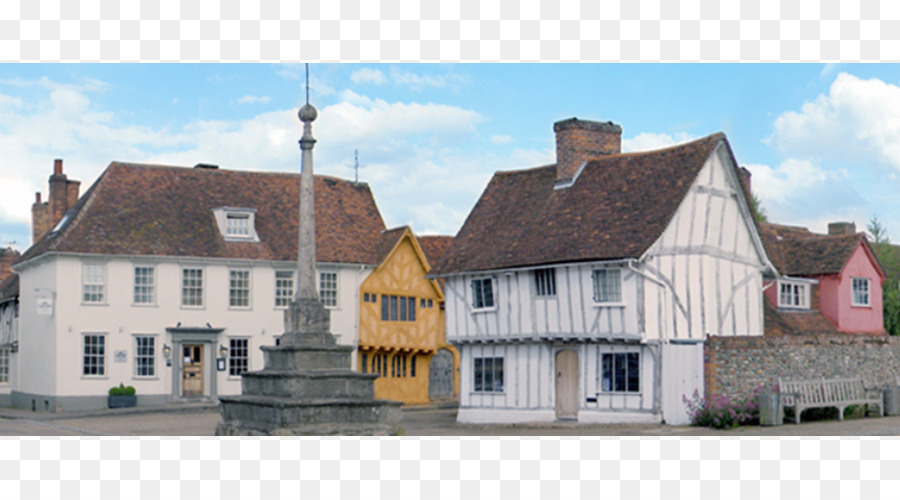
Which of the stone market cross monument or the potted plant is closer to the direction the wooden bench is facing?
the stone market cross monument

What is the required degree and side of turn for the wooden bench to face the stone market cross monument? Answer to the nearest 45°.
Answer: approximately 90° to its right

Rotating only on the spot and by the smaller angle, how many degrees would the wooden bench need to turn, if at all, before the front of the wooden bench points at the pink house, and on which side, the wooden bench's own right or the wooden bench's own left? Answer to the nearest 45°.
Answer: approximately 135° to the wooden bench's own left

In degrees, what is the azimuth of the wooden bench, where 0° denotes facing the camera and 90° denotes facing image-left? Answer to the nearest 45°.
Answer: approximately 315°

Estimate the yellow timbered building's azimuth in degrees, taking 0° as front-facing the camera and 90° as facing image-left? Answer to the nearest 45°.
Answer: approximately 0°

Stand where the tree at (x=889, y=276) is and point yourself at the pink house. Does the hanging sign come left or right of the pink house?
right

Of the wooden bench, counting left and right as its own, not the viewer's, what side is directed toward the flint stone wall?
back

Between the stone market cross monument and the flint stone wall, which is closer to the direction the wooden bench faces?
the stone market cross monument

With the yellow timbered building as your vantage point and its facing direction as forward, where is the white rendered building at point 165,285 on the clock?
The white rendered building is roughly at 2 o'clock from the yellow timbered building.

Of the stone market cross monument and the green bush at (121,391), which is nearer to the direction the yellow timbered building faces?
the stone market cross monument
